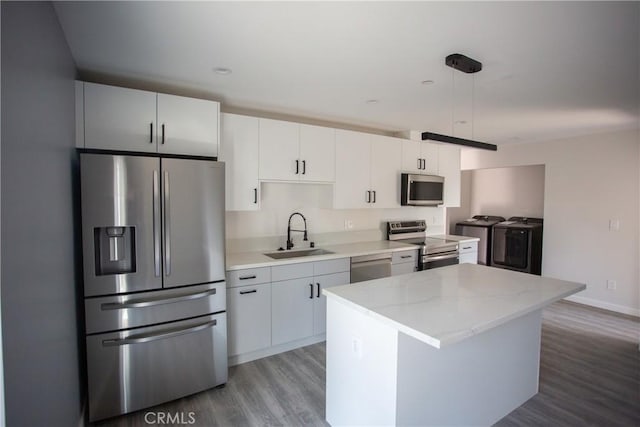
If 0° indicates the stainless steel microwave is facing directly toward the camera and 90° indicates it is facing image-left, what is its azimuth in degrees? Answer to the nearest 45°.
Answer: approximately 315°

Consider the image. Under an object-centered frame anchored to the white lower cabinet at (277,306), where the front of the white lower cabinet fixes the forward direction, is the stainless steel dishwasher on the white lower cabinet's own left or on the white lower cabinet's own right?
on the white lower cabinet's own left

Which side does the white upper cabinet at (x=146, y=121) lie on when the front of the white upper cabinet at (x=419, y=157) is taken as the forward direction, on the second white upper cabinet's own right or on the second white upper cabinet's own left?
on the second white upper cabinet's own right

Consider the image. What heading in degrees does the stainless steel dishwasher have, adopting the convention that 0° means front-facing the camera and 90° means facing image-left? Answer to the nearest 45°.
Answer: approximately 315°

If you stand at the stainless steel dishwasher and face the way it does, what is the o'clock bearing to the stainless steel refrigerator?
The stainless steel refrigerator is roughly at 3 o'clock from the stainless steel dishwasher.

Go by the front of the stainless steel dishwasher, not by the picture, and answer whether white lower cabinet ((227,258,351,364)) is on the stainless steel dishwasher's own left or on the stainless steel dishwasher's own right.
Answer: on the stainless steel dishwasher's own right

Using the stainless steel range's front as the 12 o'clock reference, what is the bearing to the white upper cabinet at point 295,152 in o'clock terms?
The white upper cabinet is roughly at 3 o'clock from the stainless steel range.

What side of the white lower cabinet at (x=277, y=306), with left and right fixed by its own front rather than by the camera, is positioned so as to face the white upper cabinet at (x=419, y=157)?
left
